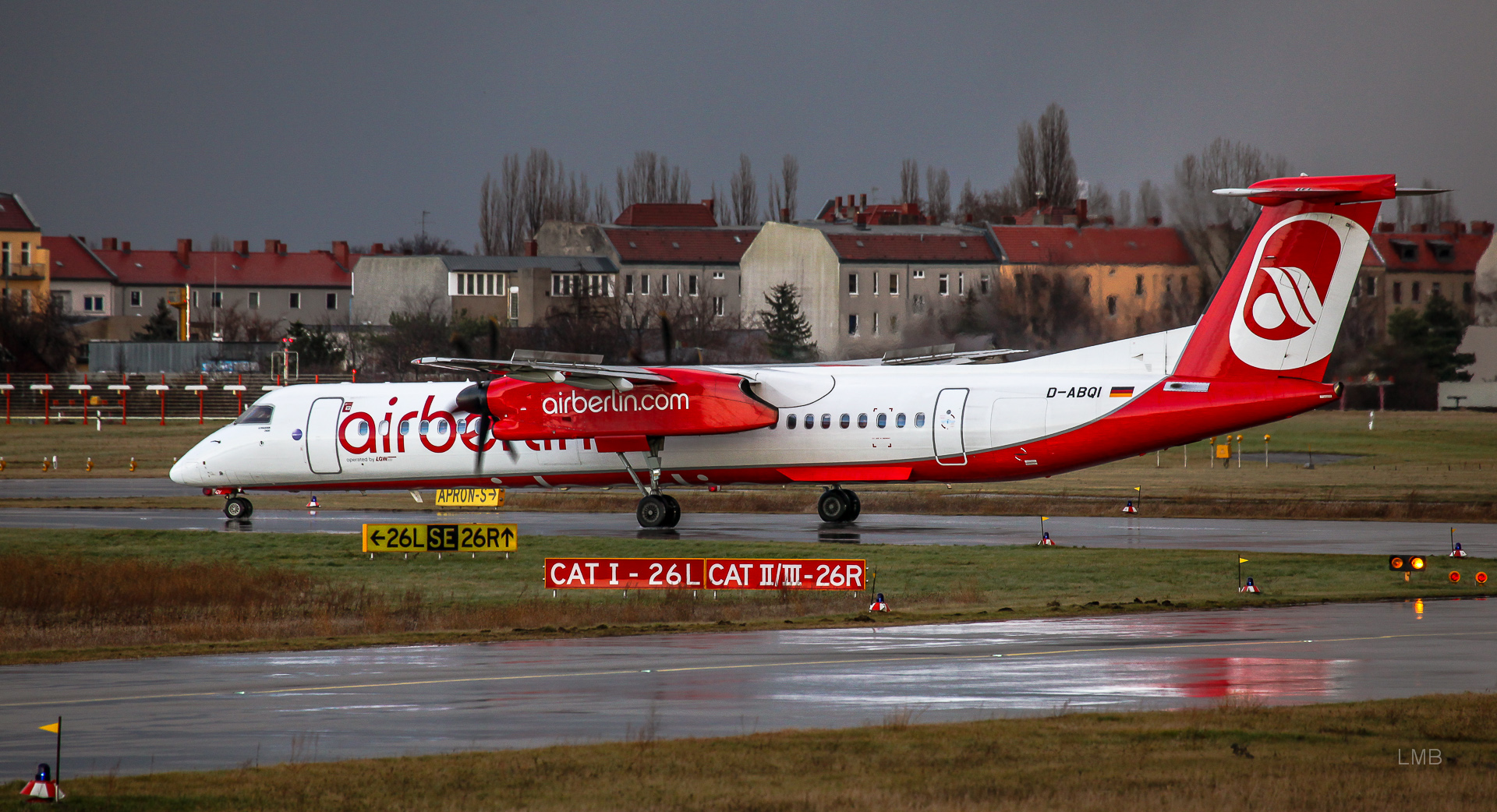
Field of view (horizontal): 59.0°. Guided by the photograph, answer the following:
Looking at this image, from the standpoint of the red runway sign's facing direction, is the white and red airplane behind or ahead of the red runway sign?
behind

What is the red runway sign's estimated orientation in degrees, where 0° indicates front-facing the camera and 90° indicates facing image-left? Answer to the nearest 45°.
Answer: approximately 0°
